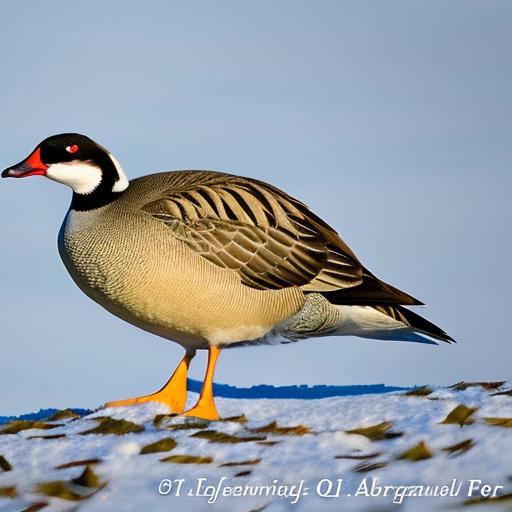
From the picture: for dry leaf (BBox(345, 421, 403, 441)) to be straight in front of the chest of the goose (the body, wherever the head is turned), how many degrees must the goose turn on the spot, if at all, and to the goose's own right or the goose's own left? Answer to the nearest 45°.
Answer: approximately 135° to the goose's own left

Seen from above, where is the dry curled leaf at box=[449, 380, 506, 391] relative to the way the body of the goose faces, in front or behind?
behind

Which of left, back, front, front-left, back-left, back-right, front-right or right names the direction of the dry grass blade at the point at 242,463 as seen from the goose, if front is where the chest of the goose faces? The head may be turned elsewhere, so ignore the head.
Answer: left

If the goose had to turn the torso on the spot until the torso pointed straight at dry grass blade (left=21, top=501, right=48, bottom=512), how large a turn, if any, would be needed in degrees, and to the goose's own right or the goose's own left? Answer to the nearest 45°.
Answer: approximately 45° to the goose's own left

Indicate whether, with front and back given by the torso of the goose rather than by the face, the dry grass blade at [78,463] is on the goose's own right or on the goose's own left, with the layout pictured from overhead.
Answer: on the goose's own left

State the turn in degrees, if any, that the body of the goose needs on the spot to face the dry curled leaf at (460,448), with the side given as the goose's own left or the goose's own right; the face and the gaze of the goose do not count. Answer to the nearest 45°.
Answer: approximately 135° to the goose's own left

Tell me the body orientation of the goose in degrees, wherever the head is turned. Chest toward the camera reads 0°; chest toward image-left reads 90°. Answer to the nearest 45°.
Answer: approximately 90°

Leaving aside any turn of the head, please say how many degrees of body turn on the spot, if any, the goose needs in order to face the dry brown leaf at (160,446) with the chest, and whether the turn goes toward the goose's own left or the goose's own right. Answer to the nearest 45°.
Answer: approximately 90° to the goose's own left

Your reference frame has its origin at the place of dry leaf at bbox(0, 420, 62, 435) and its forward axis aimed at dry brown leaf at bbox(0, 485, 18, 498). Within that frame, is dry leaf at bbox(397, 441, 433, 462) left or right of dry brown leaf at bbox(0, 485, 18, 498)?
left

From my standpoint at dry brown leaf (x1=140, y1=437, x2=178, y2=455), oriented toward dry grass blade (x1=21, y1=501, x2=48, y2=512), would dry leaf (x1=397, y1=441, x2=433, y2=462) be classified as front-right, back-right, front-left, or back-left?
back-left

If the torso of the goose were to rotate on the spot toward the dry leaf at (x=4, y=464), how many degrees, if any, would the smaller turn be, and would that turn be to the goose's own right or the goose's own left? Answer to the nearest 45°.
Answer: approximately 45° to the goose's own left

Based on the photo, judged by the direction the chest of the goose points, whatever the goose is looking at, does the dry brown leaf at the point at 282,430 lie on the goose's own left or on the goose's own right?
on the goose's own left

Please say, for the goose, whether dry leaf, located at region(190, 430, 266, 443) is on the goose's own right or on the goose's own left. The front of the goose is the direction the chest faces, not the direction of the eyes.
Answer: on the goose's own left
